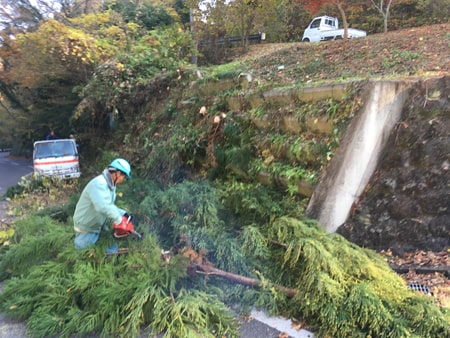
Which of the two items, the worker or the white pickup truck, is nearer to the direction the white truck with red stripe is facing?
the worker

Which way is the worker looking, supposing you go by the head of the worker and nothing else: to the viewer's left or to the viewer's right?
to the viewer's right

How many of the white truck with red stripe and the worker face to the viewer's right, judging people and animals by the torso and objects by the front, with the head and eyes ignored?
1

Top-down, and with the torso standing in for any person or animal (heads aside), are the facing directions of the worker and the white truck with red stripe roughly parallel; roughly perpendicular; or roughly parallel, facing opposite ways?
roughly perpendicular

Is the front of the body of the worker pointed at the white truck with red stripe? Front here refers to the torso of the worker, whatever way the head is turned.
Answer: no

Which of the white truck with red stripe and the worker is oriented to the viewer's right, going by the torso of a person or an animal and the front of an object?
the worker

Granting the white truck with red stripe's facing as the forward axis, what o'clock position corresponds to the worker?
The worker is roughly at 12 o'clock from the white truck with red stripe.

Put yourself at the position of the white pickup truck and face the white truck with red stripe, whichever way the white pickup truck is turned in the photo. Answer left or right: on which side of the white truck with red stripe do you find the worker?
left

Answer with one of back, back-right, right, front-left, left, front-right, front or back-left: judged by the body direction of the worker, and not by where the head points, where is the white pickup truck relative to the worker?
front-left

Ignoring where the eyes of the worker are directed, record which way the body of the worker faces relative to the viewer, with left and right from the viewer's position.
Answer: facing to the right of the viewer

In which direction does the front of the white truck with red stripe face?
toward the camera

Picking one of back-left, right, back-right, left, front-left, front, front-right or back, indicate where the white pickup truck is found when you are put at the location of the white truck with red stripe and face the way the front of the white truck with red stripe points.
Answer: left
